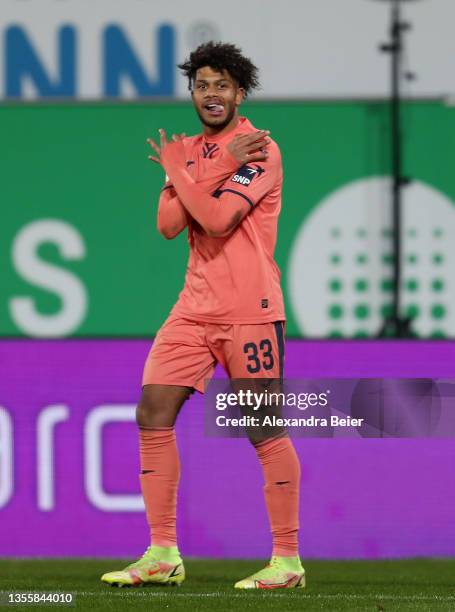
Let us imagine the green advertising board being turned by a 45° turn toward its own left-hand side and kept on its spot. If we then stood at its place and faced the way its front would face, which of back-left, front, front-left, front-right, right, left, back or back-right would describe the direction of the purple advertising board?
front-right

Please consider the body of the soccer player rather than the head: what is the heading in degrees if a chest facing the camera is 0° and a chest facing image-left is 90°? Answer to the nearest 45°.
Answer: approximately 45°

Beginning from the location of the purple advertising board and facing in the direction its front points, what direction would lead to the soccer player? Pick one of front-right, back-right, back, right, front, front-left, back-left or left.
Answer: front

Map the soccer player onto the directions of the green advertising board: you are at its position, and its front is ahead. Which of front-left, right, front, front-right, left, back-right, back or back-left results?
front

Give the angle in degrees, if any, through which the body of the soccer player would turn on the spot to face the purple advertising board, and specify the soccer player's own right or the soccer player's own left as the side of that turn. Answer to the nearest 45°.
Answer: approximately 135° to the soccer player's own right

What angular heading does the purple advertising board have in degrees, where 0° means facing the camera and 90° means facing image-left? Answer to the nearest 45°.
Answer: approximately 0°

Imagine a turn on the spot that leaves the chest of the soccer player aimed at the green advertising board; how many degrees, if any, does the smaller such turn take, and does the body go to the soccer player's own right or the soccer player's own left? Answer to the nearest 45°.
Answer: approximately 135° to the soccer player's own right

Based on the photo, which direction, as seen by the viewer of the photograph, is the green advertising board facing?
facing the viewer
